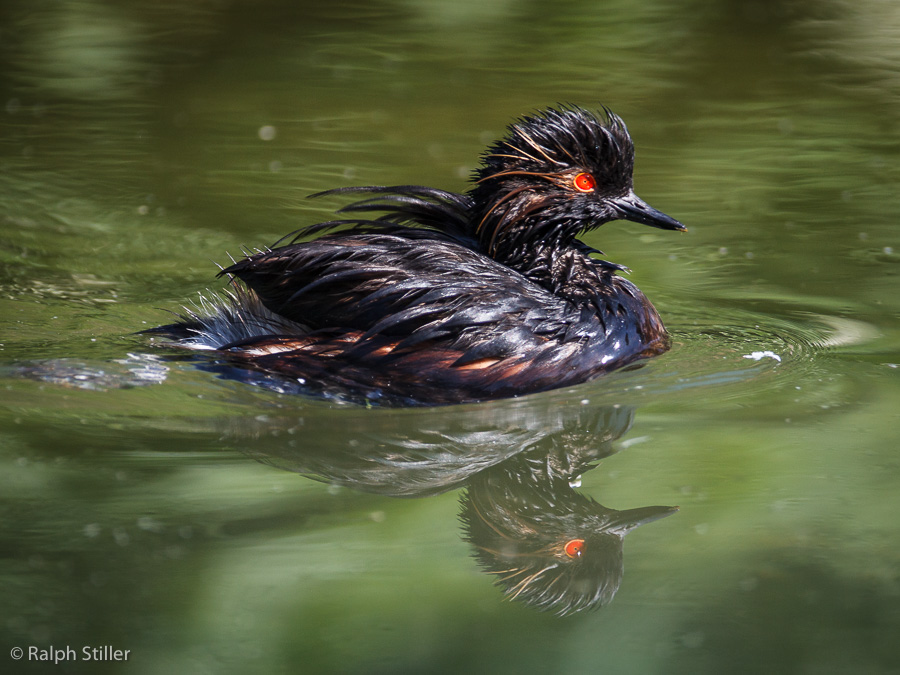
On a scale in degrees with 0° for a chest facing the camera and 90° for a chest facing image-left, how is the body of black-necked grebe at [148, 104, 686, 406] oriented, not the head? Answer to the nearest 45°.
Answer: approximately 270°
